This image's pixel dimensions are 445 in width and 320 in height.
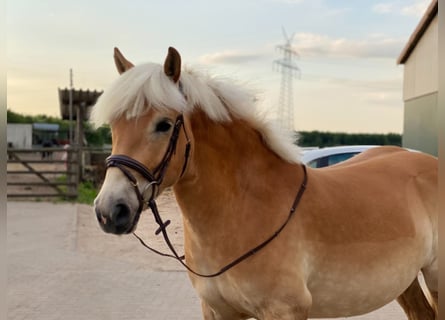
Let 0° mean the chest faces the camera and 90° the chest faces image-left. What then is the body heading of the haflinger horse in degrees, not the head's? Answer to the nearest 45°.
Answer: approximately 45°

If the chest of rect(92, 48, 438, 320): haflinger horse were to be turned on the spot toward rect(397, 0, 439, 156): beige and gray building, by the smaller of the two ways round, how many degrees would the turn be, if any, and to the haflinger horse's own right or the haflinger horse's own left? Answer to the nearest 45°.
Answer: approximately 135° to the haflinger horse's own right

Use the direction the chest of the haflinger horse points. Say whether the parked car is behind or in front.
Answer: behind

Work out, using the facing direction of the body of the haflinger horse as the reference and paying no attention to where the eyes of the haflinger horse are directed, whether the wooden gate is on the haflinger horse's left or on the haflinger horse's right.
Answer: on the haflinger horse's right
